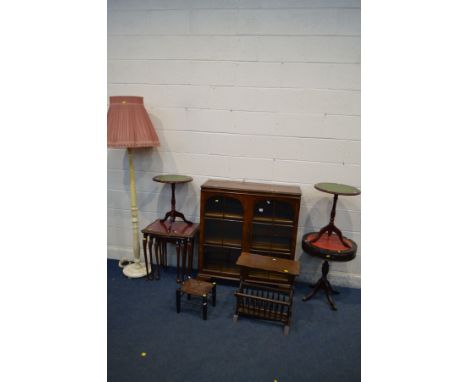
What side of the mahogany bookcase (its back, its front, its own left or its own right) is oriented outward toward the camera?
front
